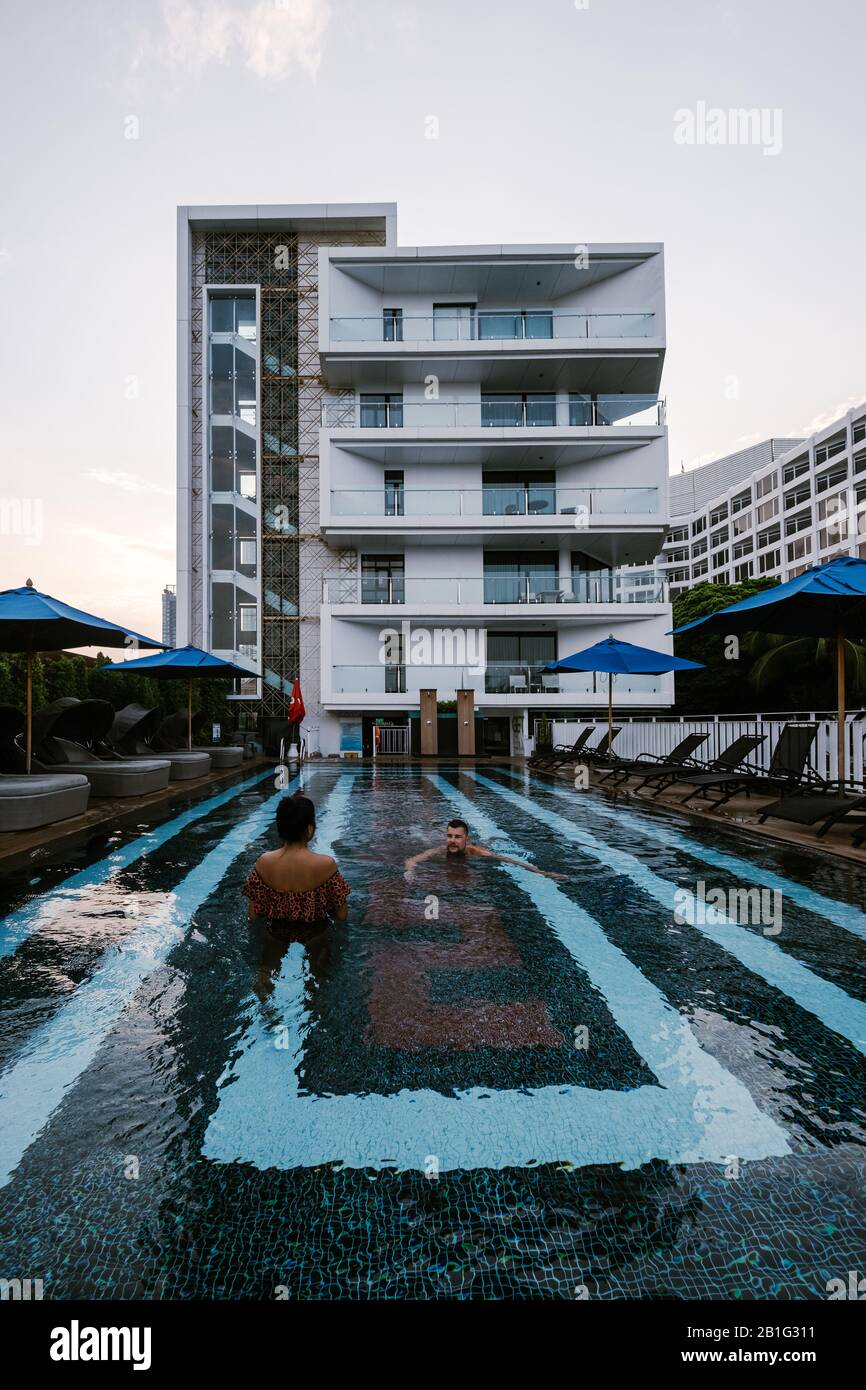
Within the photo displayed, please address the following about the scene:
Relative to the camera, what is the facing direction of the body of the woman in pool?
away from the camera

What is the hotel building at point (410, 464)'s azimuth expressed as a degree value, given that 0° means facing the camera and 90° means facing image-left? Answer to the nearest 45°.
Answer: approximately 0°

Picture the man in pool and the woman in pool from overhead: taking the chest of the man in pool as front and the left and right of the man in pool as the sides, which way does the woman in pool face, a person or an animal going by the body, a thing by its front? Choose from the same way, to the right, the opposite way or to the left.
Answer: the opposite way

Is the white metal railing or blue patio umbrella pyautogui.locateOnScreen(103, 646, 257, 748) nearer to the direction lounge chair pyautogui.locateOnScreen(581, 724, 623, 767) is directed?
the blue patio umbrella

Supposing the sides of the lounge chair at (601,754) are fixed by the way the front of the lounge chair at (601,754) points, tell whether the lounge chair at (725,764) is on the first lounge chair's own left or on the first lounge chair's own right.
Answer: on the first lounge chair's own left

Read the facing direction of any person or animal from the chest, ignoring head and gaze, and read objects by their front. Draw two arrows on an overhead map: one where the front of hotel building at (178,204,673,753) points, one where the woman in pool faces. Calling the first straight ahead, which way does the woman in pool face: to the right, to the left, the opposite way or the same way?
the opposite way

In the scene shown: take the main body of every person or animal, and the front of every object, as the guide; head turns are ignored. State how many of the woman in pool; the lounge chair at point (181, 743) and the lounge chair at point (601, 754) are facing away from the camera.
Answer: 1

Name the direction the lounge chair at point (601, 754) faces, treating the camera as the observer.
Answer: facing to the left of the viewer

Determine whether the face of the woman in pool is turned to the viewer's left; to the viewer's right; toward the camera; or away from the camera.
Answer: away from the camera
